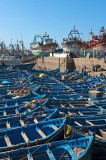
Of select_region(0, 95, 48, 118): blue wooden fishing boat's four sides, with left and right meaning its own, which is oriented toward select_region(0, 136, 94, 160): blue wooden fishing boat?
right

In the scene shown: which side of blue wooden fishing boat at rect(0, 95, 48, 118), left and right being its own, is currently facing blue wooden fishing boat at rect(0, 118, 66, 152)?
right
